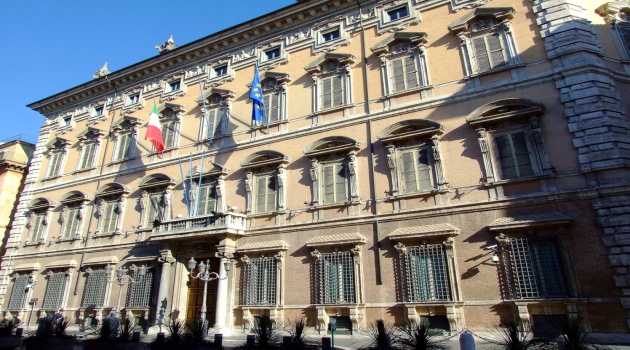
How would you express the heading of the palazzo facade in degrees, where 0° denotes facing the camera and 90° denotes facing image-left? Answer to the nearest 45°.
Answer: approximately 45°

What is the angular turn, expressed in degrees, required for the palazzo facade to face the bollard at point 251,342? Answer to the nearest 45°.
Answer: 0° — it already faces it
